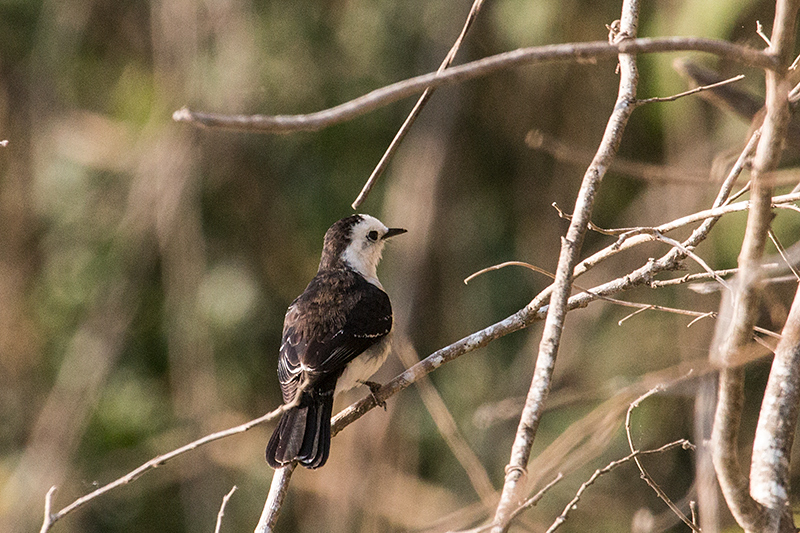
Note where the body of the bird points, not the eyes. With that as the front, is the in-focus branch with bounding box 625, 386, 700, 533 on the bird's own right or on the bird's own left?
on the bird's own right

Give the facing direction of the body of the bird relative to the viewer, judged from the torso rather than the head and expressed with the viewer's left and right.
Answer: facing away from the viewer and to the right of the viewer

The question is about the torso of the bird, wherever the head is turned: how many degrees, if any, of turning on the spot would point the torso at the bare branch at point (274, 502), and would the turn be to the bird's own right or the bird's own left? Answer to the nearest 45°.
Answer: approximately 135° to the bird's own right

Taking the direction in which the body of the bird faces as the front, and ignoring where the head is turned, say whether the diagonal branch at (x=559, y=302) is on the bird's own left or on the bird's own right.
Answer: on the bird's own right
